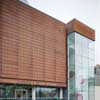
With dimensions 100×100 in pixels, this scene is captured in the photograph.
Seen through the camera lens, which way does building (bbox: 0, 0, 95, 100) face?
facing the viewer and to the right of the viewer

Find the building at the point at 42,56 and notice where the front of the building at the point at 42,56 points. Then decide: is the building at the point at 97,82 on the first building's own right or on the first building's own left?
on the first building's own left
